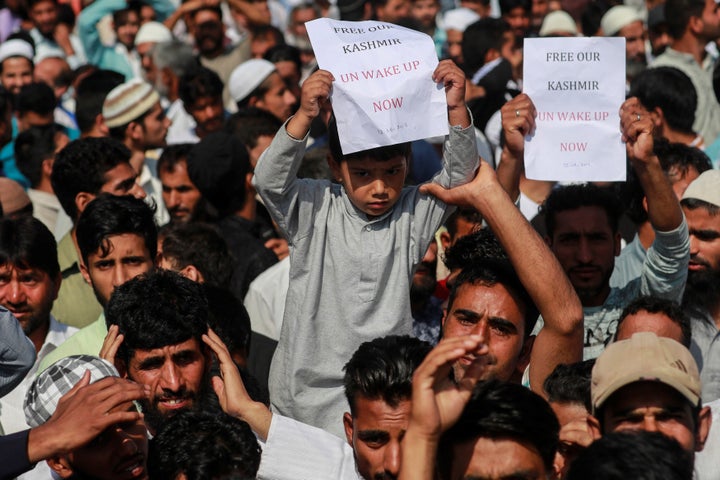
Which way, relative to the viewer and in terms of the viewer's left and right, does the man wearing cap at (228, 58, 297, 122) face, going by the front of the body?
facing to the right of the viewer

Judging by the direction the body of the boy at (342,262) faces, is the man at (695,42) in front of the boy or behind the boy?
behind

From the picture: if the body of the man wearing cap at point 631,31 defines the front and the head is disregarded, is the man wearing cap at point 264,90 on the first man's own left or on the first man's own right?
on the first man's own right

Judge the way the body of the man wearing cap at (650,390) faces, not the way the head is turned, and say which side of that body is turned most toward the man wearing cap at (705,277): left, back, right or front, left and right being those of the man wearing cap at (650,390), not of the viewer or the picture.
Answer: back

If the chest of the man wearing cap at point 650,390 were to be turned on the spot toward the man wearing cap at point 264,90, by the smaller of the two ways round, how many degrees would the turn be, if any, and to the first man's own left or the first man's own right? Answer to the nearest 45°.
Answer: approximately 135° to the first man's own right

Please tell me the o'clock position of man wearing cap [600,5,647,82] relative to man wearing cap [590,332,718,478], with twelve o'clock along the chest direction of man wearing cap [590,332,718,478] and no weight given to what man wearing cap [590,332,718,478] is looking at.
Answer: man wearing cap [600,5,647,82] is roughly at 6 o'clock from man wearing cap [590,332,718,478].

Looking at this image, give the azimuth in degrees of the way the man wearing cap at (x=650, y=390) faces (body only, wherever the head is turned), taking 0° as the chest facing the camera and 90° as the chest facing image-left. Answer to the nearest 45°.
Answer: approximately 0°

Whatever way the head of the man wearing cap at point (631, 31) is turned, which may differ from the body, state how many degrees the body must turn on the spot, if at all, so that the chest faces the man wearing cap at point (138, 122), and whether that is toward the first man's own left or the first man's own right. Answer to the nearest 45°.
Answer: approximately 90° to the first man's own right
